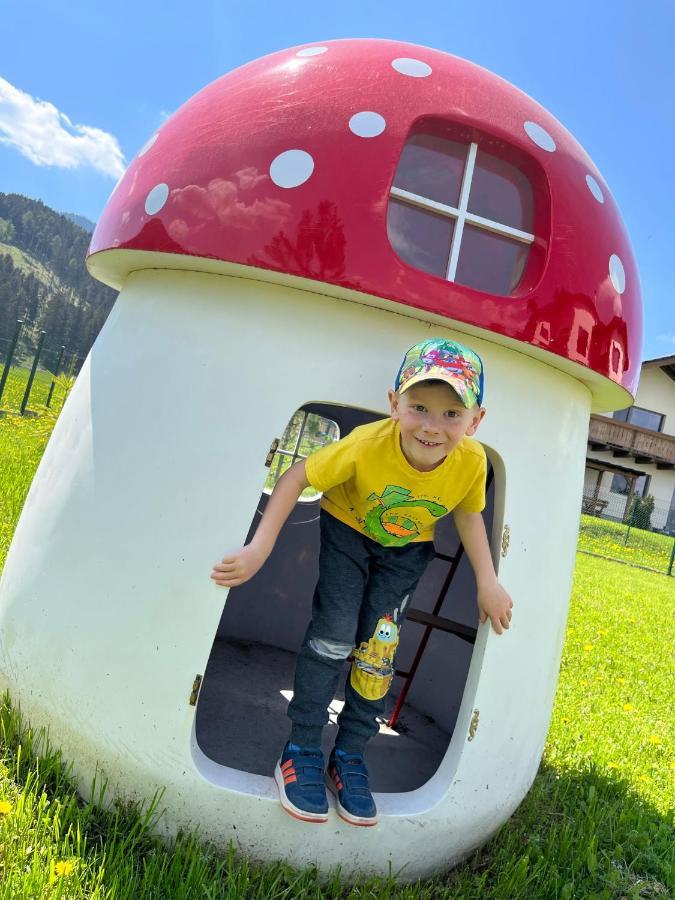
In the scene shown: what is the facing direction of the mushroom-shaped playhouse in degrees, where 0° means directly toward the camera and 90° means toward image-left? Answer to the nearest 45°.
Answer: approximately 0°

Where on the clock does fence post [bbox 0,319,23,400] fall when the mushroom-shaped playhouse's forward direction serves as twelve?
The fence post is roughly at 5 o'clock from the mushroom-shaped playhouse.

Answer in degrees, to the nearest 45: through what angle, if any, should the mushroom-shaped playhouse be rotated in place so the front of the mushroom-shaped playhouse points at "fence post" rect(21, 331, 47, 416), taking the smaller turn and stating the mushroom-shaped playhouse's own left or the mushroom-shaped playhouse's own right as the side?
approximately 135° to the mushroom-shaped playhouse's own right

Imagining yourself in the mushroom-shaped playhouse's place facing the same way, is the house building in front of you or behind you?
behind
